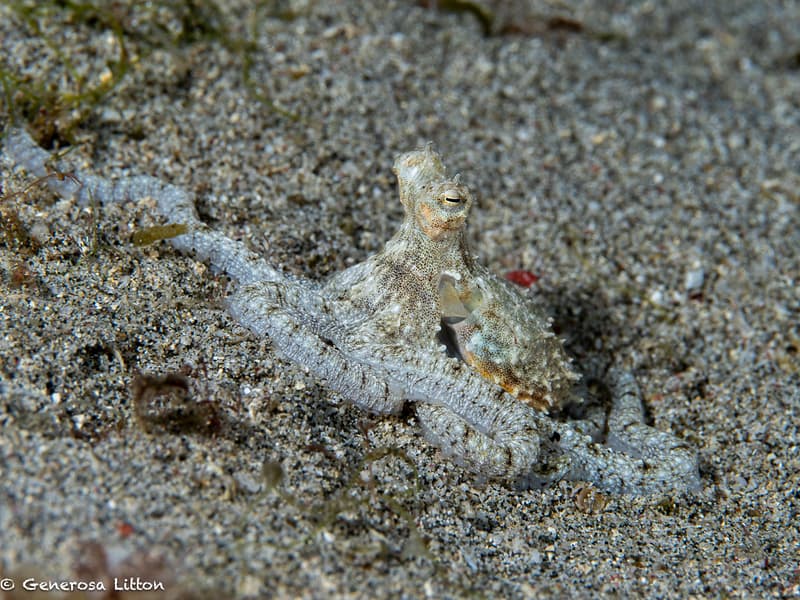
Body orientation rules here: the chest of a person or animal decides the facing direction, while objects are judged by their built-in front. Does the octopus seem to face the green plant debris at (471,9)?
no
